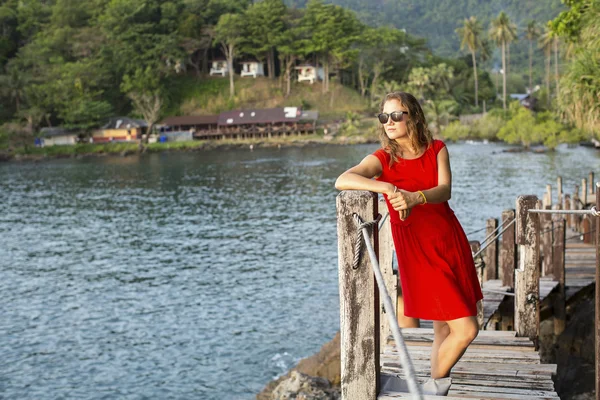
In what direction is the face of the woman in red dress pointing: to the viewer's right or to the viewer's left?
to the viewer's left

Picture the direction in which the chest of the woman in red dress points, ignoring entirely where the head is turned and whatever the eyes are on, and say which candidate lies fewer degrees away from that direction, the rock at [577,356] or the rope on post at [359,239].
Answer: the rope on post

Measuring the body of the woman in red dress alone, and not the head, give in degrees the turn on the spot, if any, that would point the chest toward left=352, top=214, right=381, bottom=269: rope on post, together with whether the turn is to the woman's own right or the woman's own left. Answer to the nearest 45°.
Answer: approximately 45° to the woman's own right

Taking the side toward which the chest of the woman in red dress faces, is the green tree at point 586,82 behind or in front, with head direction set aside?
behind

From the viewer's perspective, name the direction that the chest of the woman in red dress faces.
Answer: toward the camera

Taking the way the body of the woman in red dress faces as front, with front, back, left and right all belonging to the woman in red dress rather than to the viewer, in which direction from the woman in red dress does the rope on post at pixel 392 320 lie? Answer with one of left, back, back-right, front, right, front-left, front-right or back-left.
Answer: front
